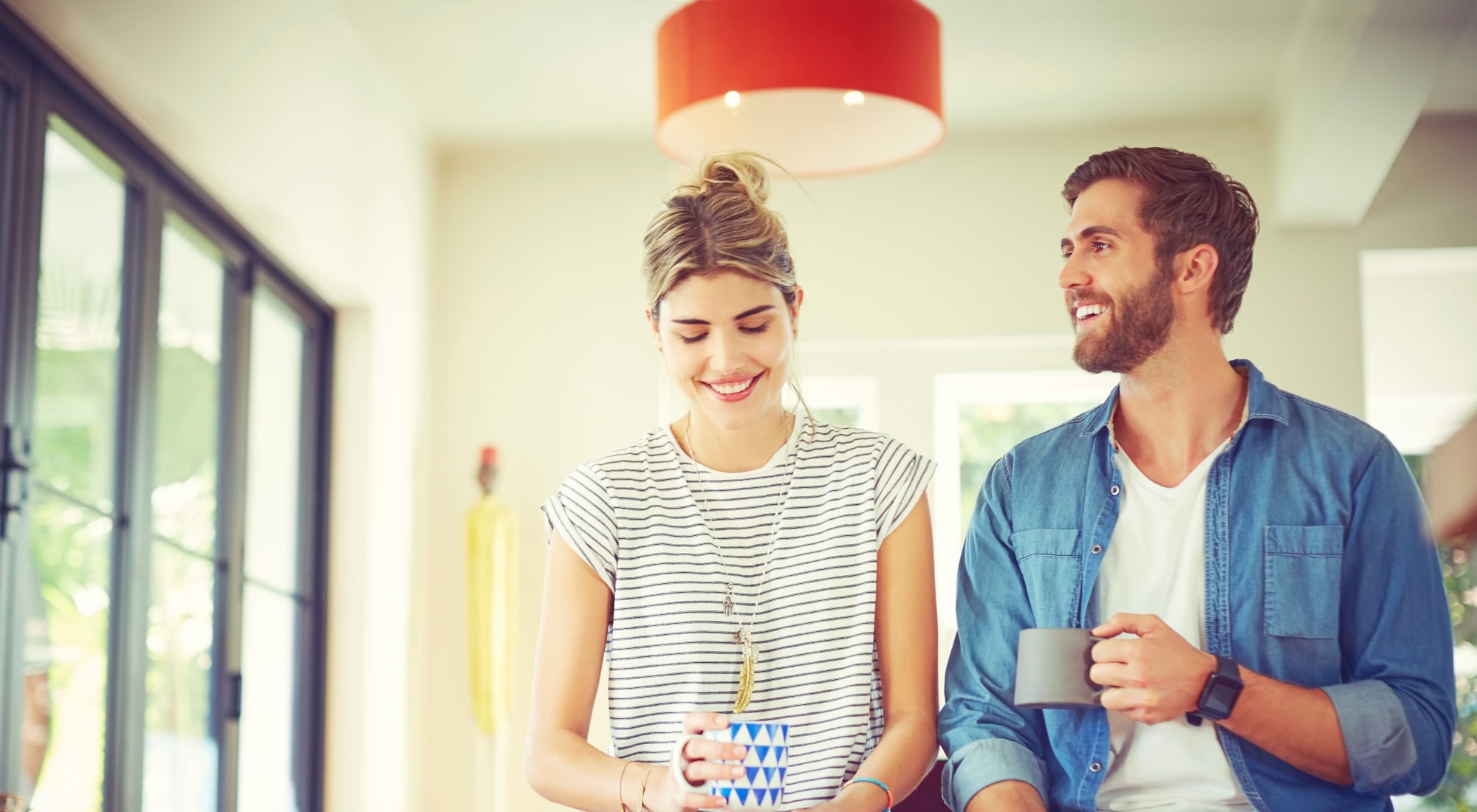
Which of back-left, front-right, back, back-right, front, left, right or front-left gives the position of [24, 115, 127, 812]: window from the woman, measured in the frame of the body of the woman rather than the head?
back-right

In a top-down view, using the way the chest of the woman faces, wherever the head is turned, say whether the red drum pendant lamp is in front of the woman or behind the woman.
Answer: behind

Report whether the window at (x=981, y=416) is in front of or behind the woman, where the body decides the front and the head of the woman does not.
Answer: behind

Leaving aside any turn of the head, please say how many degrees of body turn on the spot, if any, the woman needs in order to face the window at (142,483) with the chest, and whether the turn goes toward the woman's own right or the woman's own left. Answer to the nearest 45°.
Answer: approximately 135° to the woman's own right

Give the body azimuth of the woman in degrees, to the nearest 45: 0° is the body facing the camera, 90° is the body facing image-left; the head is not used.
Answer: approximately 0°

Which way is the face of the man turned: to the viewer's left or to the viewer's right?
to the viewer's left
